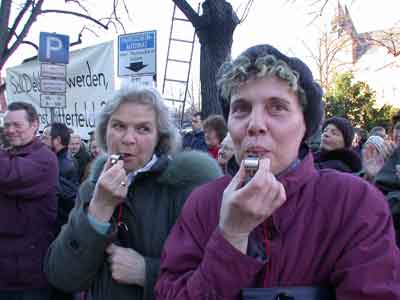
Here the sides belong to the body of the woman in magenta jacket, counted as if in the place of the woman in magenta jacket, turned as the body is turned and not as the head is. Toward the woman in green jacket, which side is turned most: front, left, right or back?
right

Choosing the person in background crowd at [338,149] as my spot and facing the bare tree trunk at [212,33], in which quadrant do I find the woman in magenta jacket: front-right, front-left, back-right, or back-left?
back-left

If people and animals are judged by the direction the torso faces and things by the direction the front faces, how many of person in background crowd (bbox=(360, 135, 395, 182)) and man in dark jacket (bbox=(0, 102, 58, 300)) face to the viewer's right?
0

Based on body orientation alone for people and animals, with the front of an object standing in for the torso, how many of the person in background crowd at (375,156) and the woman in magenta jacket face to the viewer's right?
0

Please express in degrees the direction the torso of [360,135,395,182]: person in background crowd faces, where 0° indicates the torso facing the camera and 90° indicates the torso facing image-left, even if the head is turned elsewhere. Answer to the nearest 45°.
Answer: approximately 45°

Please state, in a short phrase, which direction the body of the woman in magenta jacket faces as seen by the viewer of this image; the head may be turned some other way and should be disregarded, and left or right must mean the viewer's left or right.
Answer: facing the viewer and to the left of the viewer

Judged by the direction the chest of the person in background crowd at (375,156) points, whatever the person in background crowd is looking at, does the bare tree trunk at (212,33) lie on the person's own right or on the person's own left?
on the person's own right
